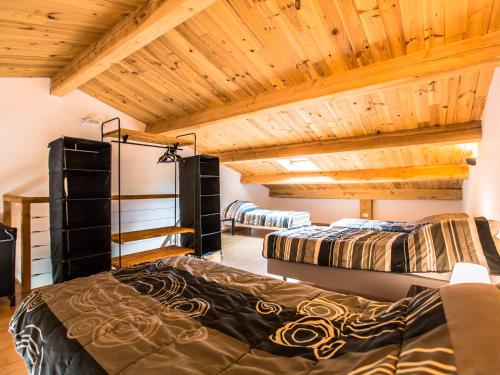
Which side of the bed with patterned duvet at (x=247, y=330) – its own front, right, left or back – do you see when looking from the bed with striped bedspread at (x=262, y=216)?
right

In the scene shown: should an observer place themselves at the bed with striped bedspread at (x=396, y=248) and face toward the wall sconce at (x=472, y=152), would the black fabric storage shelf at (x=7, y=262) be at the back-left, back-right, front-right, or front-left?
back-left

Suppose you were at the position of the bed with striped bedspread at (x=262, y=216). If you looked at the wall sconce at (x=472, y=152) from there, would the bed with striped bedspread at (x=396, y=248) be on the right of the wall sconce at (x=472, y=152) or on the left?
right

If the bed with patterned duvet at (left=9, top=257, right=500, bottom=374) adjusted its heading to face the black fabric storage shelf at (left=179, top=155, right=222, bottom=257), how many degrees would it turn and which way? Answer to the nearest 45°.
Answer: approximately 90° to its right

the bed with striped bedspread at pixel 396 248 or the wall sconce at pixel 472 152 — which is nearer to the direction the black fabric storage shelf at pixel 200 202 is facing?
the bed with striped bedspread

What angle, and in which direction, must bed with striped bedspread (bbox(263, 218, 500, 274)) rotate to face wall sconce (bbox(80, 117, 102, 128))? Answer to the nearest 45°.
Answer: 0° — it already faces it

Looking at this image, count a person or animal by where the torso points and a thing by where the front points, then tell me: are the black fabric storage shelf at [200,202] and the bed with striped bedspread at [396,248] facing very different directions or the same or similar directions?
very different directions

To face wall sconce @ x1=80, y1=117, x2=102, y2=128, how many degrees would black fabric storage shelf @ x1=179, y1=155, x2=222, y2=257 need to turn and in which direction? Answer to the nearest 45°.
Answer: approximately 135° to its right

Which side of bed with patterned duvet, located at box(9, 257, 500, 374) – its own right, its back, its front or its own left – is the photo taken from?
left

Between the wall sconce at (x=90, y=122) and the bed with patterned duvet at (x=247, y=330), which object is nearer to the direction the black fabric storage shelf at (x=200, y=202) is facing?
the bed with patterned duvet

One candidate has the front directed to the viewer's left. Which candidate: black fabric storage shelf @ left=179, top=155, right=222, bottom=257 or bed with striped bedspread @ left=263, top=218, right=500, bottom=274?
the bed with striped bedspread

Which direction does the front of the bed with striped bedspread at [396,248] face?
to the viewer's left

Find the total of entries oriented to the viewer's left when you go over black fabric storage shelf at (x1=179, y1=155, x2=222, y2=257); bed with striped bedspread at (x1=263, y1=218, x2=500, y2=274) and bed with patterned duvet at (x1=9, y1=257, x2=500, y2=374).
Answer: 2
